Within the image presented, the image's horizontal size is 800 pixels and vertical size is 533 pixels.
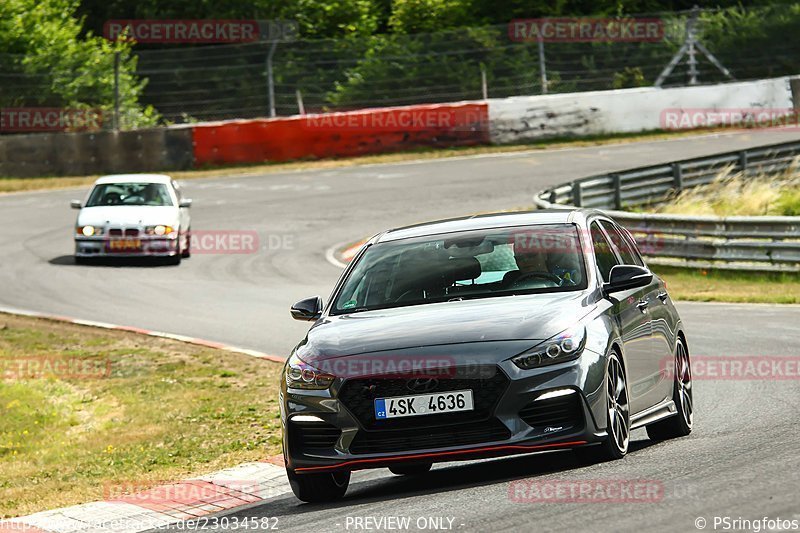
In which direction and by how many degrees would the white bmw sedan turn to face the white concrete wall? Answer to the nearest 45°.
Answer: approximately 135° to its left

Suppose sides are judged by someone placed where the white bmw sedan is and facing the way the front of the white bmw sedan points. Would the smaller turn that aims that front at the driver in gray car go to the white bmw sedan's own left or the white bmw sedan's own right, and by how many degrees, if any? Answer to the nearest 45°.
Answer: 0° — it already faces them

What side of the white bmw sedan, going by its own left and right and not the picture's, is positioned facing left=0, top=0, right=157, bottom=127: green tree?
back

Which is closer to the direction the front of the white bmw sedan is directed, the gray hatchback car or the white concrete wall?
the gray hatchback car

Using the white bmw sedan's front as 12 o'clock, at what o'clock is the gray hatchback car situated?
The gray hatchback car is roughly at 12 o'clock from the white bmw sedan.

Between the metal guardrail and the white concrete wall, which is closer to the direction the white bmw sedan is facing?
the metal guardrail

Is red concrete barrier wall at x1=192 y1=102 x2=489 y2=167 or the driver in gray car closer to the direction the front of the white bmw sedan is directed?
the driver in gray car

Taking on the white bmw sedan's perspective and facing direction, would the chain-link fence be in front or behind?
behind

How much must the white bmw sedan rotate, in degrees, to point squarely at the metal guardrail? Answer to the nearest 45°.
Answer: approximately 45° to its left

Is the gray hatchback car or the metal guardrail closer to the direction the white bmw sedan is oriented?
the gray hatchback car

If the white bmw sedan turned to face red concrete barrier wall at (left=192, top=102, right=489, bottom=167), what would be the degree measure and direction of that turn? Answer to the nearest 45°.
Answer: approximately 135° to its left

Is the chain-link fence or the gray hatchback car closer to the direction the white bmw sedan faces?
the gray hatchback car

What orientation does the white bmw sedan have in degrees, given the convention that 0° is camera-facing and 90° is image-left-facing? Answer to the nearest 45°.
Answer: approximately 0°
